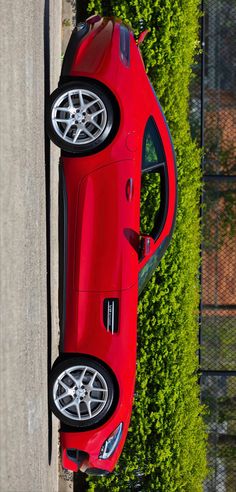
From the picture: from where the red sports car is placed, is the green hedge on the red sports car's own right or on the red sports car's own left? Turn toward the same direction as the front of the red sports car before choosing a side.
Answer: on the red sports car's own left

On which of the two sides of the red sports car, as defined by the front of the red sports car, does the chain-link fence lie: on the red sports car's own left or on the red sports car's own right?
on the red sports car's own left
